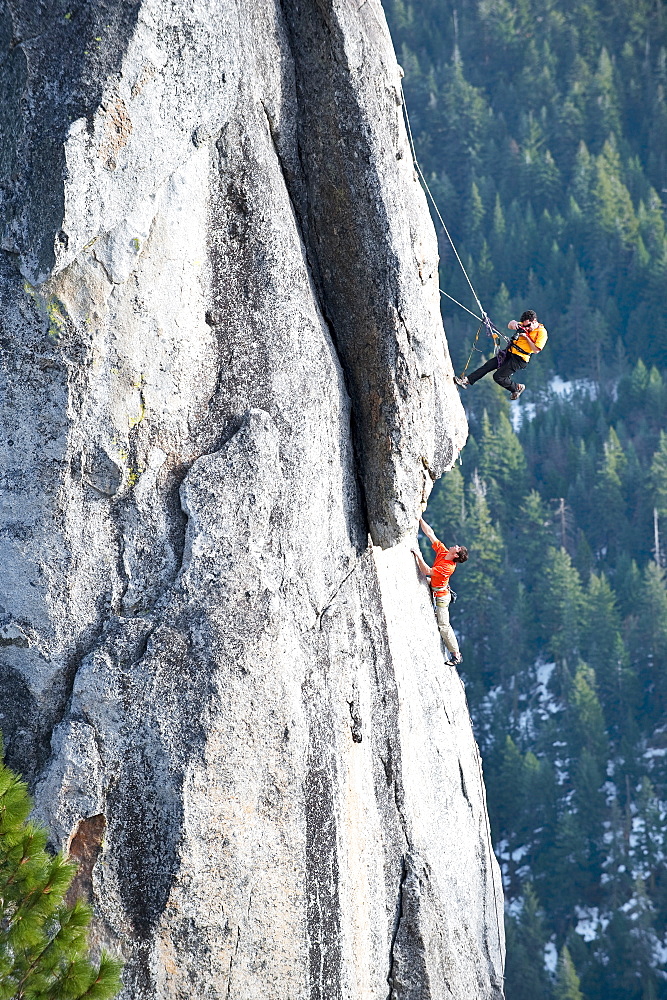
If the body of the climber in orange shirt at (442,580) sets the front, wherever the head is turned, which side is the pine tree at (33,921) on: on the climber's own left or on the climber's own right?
on the climber's own left

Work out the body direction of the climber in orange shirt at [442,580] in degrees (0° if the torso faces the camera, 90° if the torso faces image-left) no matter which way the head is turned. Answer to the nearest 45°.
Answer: approximately 90°

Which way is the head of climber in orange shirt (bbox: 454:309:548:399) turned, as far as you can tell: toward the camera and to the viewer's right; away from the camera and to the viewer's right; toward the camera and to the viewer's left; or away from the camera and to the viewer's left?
toward the camera and to the viewer's left
